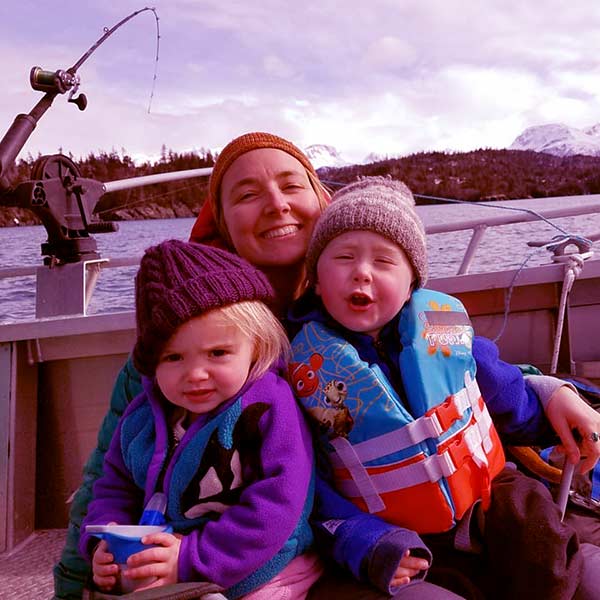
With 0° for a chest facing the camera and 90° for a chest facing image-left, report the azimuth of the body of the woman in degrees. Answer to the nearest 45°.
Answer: approximately 0°

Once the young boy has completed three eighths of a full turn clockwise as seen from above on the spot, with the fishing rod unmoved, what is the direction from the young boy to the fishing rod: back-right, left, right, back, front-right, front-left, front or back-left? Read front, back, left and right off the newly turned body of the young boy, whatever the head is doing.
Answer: front

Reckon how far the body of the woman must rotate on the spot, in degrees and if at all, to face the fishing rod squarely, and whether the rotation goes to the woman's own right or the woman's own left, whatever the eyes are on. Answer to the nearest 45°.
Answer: approximately 135° to the woman's own right

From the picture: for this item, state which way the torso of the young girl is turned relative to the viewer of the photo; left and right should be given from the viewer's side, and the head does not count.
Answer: facing the viewer and to the left of the viewer

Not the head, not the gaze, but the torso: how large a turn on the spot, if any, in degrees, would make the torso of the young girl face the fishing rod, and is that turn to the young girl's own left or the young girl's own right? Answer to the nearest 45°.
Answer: approximately 135° to the young girl's own right
